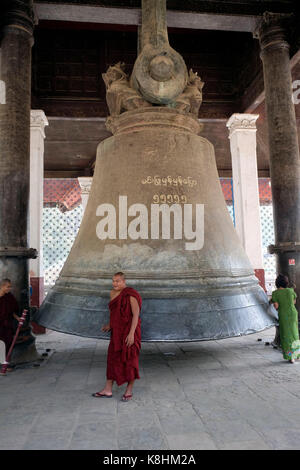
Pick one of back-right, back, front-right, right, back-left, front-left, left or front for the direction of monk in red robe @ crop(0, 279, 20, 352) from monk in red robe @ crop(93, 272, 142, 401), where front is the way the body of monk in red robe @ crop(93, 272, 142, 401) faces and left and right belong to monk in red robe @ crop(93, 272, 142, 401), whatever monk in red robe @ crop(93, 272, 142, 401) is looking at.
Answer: right

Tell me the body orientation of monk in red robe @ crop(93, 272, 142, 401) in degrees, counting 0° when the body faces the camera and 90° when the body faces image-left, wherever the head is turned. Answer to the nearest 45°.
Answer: approximately 45°

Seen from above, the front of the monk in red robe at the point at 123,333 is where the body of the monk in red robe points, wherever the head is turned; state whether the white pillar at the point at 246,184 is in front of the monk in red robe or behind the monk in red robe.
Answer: behind

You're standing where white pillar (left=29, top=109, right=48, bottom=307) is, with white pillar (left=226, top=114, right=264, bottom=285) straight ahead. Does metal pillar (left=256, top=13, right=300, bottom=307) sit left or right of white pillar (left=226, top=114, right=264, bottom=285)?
right

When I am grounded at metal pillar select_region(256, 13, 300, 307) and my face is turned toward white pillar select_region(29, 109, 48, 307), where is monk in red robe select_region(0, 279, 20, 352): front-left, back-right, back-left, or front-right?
front-left

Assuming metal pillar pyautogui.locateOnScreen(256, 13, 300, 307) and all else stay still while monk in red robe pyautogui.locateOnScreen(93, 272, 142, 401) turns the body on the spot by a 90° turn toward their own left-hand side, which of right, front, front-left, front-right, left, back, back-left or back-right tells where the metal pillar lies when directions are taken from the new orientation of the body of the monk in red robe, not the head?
left

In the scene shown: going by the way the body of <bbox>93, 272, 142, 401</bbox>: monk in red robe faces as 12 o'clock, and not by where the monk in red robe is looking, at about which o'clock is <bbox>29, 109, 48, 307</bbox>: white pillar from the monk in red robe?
The white pillar is roughly at 4 o'clock from the monk in red robe.
